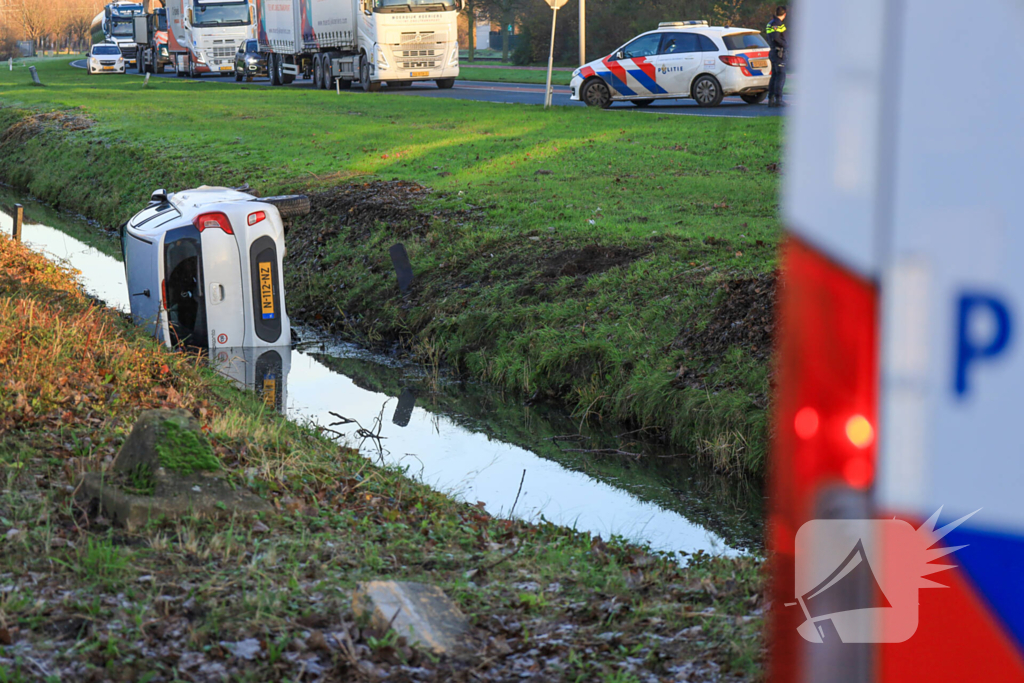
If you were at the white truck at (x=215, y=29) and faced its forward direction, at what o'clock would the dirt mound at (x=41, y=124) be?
The dirt mound is roughly at 12 o'clock from the white truck.

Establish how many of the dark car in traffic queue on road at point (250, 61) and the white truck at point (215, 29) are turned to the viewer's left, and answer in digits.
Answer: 0

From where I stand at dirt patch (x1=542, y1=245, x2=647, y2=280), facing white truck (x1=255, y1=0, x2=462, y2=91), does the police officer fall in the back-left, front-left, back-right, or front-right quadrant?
front-right

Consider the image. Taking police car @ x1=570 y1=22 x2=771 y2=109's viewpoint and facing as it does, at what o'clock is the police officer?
The police officer is roughly at 6 o'clock from the police car.

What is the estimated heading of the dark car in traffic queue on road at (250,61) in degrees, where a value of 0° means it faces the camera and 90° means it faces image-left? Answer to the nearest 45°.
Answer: approximately 315°

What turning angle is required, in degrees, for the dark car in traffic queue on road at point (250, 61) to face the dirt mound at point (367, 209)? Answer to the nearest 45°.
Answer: approximately 45° to its right

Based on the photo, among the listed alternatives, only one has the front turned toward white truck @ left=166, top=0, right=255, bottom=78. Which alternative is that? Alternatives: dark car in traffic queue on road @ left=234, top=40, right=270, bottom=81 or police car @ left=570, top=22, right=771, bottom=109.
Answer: the police car

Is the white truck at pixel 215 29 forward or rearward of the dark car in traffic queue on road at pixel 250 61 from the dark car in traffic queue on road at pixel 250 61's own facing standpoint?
rearward

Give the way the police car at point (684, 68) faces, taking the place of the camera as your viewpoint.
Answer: facing away from the viewer and to the left of the viewer

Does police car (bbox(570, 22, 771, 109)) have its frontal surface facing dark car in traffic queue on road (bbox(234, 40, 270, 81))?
yes

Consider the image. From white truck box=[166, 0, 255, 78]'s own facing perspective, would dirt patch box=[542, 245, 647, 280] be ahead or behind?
ahead

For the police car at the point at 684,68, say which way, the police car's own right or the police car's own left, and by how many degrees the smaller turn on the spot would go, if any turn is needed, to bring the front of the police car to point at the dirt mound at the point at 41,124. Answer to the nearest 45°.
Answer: approximately 45° to the police car's own left

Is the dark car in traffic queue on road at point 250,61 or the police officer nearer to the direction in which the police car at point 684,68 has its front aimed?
the dark car in traffic queue on road

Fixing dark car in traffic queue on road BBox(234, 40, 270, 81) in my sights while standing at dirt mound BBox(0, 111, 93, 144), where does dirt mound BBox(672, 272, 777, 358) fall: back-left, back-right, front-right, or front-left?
back-right
